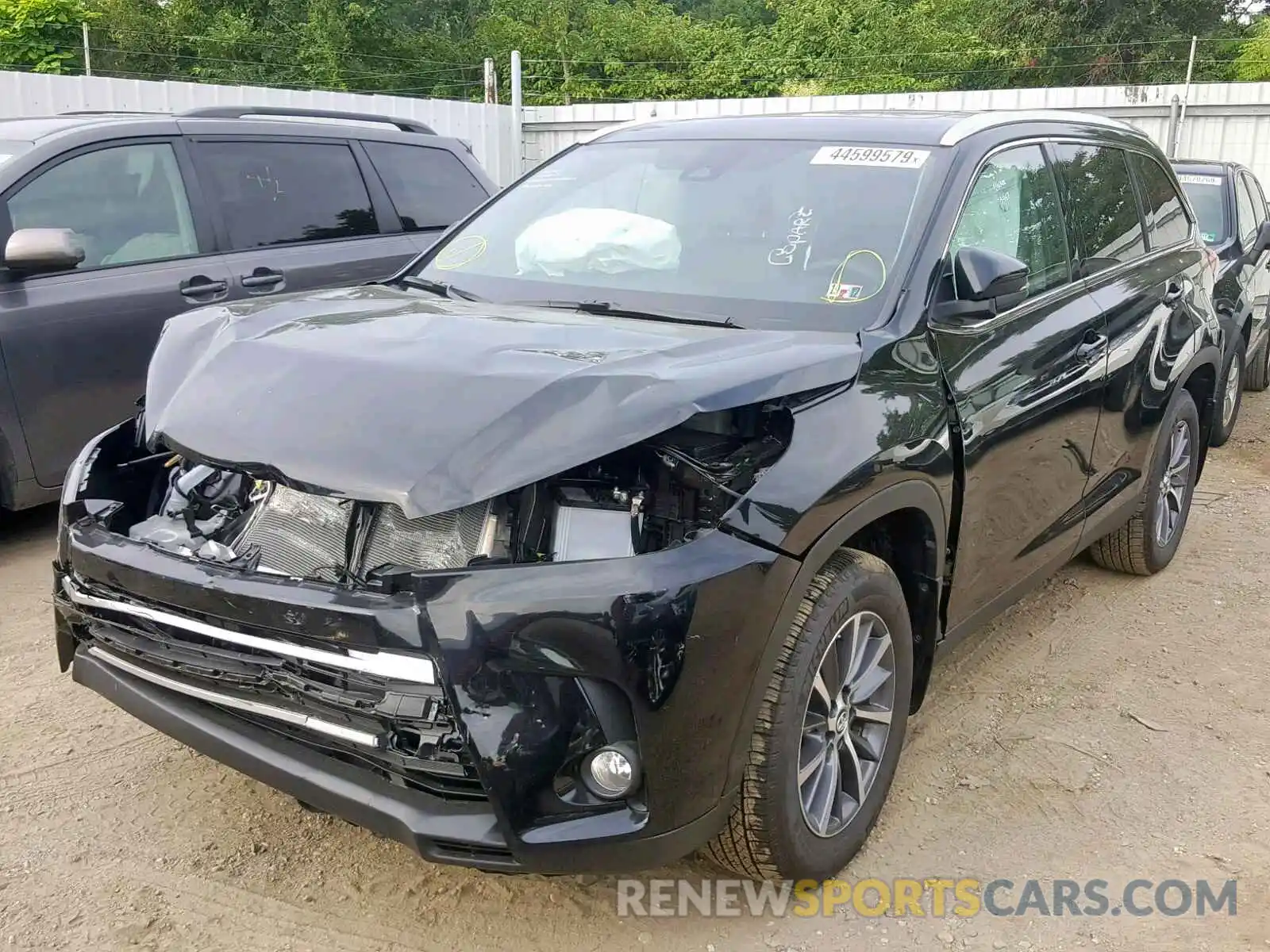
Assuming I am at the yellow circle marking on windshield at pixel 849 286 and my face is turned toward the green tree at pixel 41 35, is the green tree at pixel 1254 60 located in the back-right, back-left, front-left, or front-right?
front-right

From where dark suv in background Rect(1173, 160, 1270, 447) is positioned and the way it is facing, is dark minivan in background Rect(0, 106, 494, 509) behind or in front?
in front

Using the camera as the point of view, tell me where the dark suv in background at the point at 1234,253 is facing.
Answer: facing the viewer and to the left of the viewer

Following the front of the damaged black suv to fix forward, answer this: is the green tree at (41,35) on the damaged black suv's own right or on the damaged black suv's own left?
on the damaged black suv's own right

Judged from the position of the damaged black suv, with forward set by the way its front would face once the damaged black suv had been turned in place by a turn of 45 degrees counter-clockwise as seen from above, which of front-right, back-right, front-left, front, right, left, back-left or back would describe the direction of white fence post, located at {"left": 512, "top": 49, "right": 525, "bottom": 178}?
back

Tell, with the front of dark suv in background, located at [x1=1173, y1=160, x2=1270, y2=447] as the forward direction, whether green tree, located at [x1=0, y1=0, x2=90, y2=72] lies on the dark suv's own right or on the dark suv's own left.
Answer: on the dark suv's own right

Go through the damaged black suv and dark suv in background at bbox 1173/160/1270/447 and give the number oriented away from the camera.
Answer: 0

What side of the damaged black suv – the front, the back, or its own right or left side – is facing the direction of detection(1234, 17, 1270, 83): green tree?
back
